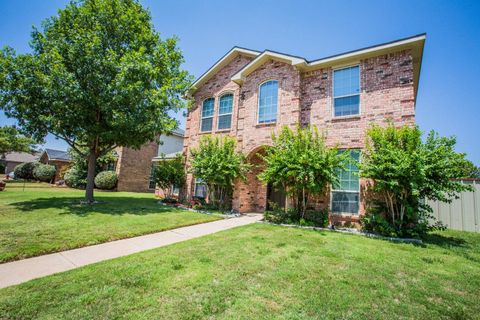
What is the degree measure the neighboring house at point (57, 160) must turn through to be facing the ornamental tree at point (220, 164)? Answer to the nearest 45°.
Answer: approximately 45° to its left

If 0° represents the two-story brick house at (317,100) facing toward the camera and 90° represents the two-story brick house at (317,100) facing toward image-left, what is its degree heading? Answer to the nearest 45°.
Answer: approximately 45°

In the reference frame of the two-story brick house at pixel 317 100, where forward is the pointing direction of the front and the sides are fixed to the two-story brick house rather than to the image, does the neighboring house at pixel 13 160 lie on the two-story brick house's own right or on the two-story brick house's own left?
on the two-story brick house's own right

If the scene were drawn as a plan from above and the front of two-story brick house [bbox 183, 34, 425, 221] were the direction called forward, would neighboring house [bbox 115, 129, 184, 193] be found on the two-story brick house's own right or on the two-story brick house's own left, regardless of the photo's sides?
on the two-story brick house's own right

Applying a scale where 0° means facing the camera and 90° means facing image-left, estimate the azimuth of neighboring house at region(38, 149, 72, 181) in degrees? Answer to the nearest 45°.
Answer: approximately 45°
